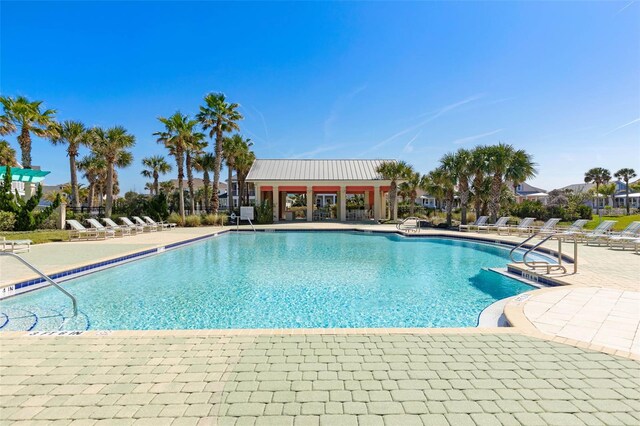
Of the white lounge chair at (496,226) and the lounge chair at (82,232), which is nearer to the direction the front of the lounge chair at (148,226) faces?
the white lounge chair

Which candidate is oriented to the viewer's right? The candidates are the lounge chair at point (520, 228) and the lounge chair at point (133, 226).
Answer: the lounge chair at point (133, 226)

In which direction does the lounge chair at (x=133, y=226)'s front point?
to the viewer's right

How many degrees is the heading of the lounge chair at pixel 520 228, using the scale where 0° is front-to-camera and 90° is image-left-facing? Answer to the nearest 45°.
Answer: approximately 90°

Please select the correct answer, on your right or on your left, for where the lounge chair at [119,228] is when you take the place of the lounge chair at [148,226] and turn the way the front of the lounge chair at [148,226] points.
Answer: on your right

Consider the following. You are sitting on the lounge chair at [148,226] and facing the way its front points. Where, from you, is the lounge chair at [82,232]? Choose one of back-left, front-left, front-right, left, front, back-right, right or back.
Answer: back-right

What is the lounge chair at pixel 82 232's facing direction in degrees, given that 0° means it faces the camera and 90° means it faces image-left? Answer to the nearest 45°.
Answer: approximately 270°

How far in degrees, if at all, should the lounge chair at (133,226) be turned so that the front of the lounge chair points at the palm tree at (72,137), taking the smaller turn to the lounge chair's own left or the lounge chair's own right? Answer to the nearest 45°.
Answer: approximately 135° to the lounge chair's own left

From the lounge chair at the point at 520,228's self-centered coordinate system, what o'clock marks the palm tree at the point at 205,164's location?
The palm tree is roughly at 12 o'clock from the lounge chair.

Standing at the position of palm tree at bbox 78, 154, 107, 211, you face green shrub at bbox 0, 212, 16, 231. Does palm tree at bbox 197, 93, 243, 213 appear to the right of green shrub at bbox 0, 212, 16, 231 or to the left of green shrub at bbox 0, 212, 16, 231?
left

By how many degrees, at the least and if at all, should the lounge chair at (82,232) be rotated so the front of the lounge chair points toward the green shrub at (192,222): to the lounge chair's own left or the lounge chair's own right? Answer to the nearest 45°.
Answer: approximately 45° to the lounge chair's own left

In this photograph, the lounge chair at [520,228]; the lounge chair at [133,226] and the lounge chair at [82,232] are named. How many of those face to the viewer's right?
2

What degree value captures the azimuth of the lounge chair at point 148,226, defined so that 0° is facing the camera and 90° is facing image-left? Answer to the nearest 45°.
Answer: approximately 270°
